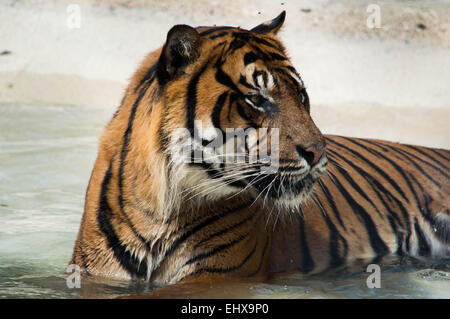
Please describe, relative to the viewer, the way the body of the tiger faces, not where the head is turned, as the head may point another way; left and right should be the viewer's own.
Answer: facing the viewer and to the left of the viewer
